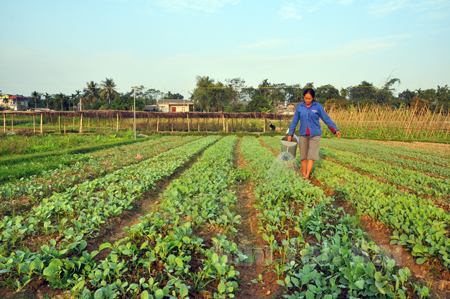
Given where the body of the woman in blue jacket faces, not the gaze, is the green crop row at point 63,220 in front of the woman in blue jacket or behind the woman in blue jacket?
in front

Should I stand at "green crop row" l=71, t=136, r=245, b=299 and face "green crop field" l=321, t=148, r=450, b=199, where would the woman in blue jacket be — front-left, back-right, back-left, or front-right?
front-left

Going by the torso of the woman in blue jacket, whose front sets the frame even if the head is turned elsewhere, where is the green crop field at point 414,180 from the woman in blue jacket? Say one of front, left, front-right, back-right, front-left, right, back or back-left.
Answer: left

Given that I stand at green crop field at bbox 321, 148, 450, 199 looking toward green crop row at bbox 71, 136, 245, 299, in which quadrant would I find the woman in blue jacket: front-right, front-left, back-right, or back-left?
front-right

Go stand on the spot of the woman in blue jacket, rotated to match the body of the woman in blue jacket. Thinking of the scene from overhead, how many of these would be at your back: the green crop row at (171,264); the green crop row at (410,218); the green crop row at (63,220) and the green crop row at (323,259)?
0

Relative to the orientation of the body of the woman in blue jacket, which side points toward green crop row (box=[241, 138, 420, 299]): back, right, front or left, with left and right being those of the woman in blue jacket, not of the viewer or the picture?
front

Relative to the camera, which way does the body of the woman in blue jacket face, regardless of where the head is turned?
toward the camera

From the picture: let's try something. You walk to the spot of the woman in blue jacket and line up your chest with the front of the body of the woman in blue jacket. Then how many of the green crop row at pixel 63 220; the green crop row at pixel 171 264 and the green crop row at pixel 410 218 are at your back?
0

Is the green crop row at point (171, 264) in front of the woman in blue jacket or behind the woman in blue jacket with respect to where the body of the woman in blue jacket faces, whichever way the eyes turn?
in front

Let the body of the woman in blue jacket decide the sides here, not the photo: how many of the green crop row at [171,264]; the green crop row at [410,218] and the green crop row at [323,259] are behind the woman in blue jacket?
0

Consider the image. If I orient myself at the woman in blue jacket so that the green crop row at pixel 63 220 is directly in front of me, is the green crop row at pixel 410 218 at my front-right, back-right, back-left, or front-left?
front-left
